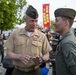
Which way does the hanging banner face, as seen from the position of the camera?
facing the viewer
